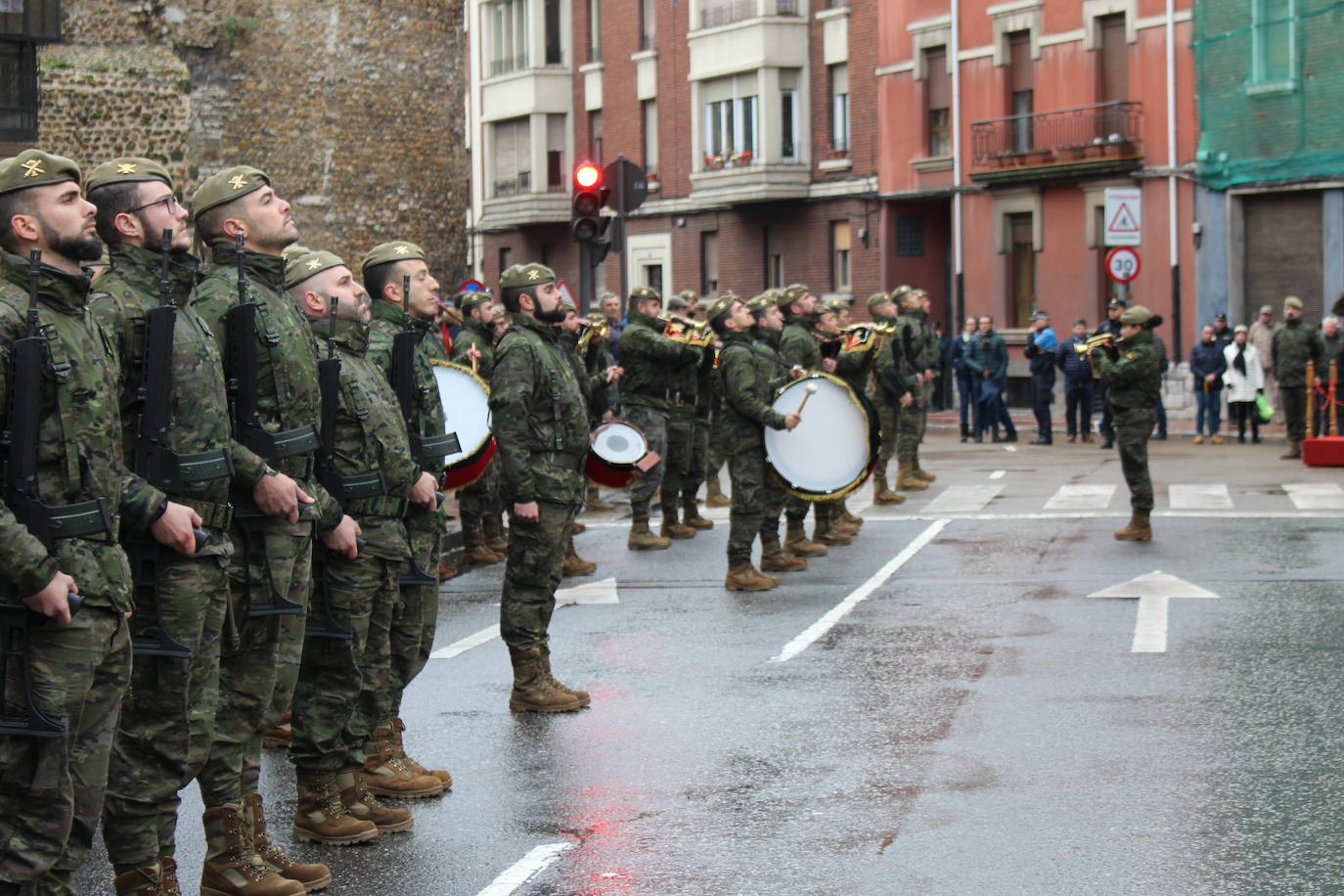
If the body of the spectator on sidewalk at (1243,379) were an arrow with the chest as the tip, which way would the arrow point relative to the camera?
toward the camera

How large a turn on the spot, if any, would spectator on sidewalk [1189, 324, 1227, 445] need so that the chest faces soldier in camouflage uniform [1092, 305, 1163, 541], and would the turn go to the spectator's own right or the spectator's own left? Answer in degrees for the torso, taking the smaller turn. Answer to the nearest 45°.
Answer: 0° — they already face them

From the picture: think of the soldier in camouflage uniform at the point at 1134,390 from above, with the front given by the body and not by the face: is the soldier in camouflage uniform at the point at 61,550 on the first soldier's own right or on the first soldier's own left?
on the first soldier's own left

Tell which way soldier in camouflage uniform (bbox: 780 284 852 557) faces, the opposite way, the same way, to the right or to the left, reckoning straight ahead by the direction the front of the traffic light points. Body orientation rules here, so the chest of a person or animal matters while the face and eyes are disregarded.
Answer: to the left

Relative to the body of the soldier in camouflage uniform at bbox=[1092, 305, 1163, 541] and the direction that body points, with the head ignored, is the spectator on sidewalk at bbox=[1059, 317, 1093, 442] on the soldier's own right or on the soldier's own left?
on the soldier's own right

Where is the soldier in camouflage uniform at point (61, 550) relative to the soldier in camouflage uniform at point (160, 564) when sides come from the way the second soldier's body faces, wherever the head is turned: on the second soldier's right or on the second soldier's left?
on the second soldier's right

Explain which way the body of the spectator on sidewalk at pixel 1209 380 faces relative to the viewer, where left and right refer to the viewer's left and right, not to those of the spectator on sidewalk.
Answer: facing the viewer

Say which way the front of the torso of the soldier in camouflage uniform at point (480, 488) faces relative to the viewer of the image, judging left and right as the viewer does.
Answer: facing to the right of the viewer

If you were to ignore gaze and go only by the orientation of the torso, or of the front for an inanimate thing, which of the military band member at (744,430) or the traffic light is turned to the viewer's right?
the military band member

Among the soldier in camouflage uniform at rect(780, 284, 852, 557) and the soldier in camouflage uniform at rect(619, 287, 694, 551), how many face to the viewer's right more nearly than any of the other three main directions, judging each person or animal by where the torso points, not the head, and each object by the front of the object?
2

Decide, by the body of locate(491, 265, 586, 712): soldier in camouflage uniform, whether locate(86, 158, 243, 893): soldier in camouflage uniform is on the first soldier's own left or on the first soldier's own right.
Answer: on the first soldier's own right

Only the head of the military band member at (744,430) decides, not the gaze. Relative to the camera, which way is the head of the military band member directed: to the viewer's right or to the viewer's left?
to the viewer's right
